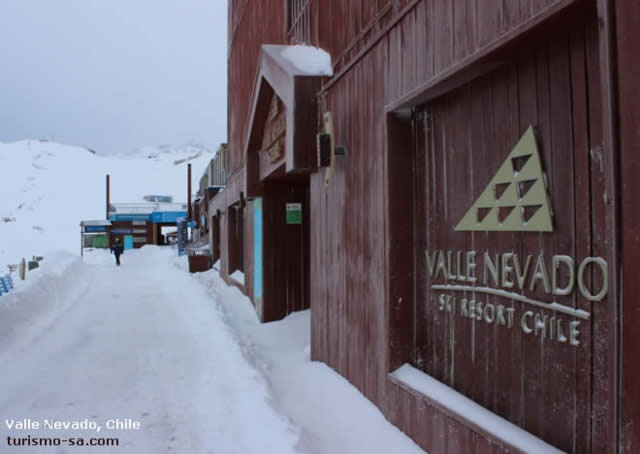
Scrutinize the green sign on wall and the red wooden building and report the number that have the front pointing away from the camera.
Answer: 0

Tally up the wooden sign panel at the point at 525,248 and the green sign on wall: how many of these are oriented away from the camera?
0

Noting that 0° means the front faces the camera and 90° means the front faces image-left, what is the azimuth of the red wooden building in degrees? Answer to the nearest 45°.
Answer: approximately 45°

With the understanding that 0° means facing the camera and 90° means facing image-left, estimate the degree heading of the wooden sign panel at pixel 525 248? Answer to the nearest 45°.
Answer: approximately 45°
